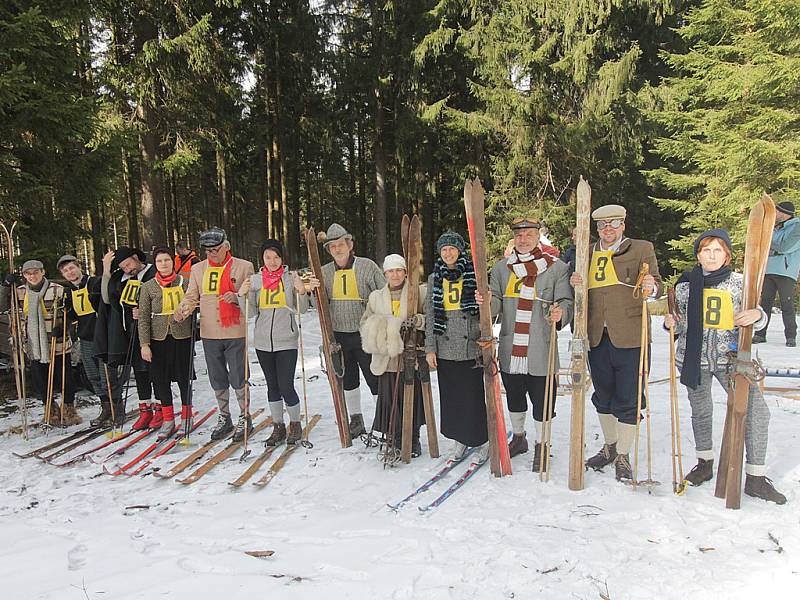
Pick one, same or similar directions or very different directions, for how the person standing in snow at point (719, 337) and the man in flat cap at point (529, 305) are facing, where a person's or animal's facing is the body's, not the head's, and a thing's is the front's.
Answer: same or similar directions

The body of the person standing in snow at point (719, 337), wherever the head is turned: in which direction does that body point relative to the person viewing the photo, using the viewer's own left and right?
facing the viewer

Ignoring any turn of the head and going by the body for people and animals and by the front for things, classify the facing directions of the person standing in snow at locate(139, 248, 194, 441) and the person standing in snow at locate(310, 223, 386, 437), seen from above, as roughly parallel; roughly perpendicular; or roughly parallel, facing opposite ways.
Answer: roughly parallel

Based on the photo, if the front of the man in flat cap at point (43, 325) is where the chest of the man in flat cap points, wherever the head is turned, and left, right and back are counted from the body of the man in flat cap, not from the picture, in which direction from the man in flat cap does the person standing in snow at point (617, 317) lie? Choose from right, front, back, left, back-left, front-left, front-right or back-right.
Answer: front-left

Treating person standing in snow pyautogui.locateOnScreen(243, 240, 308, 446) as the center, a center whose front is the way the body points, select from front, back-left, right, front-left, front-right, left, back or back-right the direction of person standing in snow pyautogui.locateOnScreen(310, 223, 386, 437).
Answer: left

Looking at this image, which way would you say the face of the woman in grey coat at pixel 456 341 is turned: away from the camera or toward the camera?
toward the camera

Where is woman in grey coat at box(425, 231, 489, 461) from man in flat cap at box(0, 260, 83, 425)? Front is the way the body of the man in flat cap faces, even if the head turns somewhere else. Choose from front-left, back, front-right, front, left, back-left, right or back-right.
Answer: front-left

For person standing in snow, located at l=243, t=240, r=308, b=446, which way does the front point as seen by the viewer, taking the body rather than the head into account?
toward the camera

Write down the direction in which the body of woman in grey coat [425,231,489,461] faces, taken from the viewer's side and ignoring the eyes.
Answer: toward the camera

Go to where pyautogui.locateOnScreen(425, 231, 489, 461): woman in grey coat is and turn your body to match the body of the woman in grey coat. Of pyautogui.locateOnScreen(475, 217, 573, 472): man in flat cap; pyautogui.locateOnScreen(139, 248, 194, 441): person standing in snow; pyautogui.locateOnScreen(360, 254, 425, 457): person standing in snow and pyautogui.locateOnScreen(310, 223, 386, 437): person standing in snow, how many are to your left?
1

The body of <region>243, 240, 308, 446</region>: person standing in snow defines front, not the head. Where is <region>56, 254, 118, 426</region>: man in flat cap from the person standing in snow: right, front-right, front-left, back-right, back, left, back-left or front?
back-right

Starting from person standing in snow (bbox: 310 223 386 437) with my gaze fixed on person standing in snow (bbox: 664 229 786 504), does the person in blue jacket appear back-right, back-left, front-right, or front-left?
front-left

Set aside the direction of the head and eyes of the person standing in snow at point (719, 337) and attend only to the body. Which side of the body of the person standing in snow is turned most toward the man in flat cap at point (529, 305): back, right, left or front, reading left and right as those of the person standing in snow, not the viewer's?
right
